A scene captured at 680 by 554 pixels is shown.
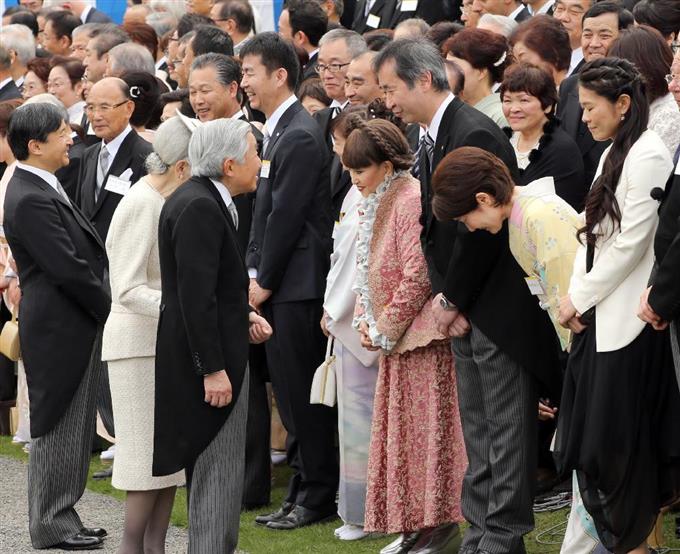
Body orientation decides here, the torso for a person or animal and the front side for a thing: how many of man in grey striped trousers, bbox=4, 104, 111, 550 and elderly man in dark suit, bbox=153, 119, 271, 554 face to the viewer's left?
0

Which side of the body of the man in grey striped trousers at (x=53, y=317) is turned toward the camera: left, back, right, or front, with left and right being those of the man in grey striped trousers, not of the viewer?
right

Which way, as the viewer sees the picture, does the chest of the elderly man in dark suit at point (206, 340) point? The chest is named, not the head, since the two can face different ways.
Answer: to the viewer's right

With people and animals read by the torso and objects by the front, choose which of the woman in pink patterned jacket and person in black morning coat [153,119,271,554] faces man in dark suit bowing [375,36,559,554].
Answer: the elderly man in dark suit

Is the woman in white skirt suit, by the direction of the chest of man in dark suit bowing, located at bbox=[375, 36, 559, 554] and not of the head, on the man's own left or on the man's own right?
on the man's own right

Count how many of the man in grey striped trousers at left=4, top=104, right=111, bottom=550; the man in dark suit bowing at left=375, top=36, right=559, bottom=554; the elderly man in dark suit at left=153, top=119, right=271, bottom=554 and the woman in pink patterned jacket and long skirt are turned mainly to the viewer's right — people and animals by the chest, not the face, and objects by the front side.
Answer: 2

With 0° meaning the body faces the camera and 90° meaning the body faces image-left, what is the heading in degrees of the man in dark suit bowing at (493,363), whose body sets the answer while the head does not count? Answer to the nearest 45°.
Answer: approximately 45°

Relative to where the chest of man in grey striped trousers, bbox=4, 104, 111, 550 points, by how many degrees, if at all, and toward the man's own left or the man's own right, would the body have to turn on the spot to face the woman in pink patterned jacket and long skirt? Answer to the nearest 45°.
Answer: approximately 45° to the man's own right

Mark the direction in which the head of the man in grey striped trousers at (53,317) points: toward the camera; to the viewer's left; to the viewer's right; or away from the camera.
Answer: to the viewer's right

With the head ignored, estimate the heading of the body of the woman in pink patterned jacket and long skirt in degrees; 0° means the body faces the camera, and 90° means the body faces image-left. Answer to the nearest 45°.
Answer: approximately 90°

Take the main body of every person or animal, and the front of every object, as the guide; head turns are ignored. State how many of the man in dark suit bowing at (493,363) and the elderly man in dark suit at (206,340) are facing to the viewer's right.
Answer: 1

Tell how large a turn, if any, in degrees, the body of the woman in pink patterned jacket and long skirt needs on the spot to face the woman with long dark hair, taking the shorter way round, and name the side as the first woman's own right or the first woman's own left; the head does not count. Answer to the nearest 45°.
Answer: approximately 135° to the first woman's own left

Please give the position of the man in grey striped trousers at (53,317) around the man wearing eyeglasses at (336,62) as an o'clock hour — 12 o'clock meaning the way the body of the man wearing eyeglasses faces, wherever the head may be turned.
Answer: The man in grey striped trousers is roughly at 12 o'clock from the man wearing eyeglasses.
